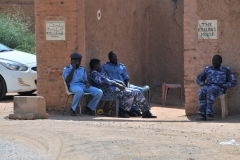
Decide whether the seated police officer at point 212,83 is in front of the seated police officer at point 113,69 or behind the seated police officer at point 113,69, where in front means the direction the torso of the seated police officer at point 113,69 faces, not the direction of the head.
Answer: in front

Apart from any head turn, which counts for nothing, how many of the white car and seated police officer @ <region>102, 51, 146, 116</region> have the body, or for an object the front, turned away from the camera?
0

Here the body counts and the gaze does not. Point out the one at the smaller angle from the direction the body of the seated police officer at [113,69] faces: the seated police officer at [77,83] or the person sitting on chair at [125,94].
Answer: the person sitting on chair

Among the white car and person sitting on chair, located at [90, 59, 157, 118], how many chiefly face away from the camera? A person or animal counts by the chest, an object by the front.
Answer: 0

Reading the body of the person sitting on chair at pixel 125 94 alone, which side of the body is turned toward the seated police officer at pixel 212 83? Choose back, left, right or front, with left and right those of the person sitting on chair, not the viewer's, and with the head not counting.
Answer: front

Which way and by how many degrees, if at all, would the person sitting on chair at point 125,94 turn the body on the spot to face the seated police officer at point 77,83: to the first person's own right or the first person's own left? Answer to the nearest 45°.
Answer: approximately 180°

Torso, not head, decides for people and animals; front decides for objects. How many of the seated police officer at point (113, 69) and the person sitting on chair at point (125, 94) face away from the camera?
0

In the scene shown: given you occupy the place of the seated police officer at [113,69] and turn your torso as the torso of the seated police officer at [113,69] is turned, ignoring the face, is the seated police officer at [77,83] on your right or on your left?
on your right

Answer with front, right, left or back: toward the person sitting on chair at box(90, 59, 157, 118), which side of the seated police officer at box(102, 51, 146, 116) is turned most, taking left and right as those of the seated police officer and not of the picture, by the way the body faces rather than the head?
front

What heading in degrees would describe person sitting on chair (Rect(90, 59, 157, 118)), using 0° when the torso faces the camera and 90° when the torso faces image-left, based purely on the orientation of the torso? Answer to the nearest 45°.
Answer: approximately 270°

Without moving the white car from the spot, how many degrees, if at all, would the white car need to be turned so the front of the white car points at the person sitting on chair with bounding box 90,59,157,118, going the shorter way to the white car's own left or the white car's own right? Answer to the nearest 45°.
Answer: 0° — it already faces them

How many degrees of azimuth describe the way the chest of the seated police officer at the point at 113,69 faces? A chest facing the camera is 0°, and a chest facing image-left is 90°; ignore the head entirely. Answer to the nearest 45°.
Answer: approximately 315°
